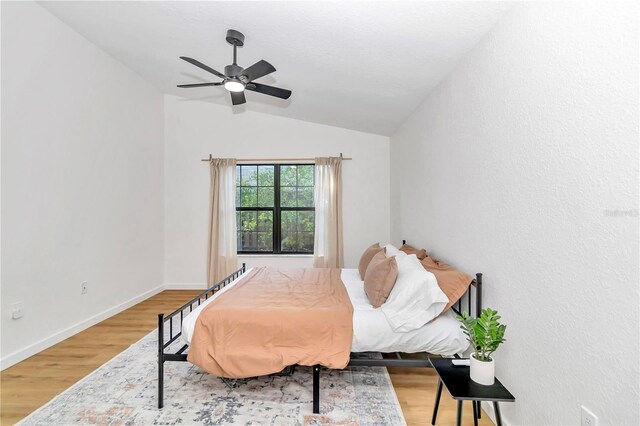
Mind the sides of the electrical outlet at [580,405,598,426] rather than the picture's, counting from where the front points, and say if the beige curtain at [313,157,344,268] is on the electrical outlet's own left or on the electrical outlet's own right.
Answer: on the electrical outlet's own right

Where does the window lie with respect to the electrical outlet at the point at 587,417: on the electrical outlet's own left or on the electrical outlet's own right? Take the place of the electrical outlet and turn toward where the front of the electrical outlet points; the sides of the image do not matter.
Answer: on the electrical outlet's own right

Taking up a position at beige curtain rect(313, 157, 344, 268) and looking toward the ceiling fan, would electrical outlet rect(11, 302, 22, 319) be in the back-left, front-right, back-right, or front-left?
front-right

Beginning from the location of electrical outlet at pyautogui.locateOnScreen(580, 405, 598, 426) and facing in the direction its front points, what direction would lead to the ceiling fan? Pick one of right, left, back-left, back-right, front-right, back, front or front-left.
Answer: front-right

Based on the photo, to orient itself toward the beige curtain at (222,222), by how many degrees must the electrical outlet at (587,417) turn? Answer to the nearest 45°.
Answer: approximately 45° to its right

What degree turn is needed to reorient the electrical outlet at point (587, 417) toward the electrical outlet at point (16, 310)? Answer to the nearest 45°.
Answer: approximately 45° to its right

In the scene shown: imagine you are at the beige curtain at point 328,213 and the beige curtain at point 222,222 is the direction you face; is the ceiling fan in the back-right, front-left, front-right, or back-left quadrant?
front-left

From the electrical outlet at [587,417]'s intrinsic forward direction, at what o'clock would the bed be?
The bed is roughly at 2 o'clock from the electrical outlet.

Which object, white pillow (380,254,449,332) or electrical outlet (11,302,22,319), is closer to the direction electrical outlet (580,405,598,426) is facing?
the electrical outlet

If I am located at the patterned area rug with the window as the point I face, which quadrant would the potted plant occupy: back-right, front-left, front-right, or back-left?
back-right

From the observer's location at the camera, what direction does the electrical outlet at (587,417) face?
facing the viewer and to the left of the viewer
